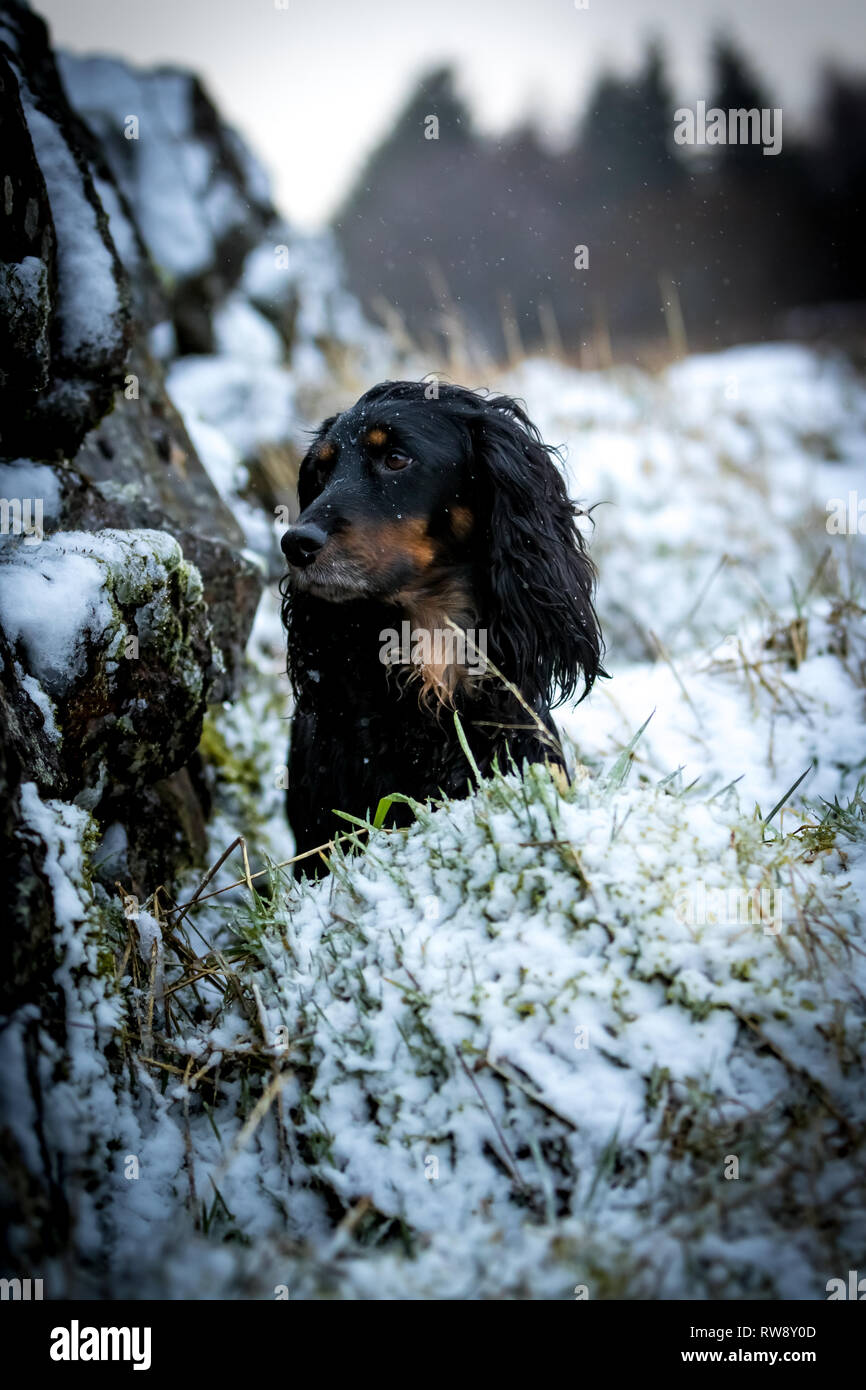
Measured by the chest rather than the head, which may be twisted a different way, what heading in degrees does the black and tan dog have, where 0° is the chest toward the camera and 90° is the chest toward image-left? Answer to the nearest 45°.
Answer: approximately 45°

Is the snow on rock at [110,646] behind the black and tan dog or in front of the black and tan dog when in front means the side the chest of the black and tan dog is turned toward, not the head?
in front
